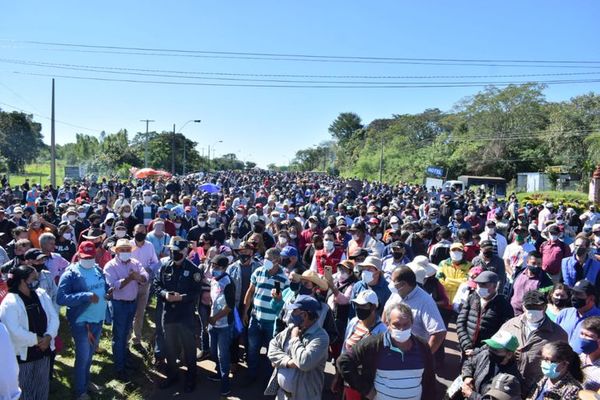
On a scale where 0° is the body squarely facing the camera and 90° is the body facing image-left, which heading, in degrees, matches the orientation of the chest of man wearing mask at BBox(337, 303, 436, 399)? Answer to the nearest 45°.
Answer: approximately 0°

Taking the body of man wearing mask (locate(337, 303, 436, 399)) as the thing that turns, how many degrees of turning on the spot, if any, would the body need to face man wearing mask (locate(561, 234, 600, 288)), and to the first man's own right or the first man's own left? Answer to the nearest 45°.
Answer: approximately 135° to the first man's own left
